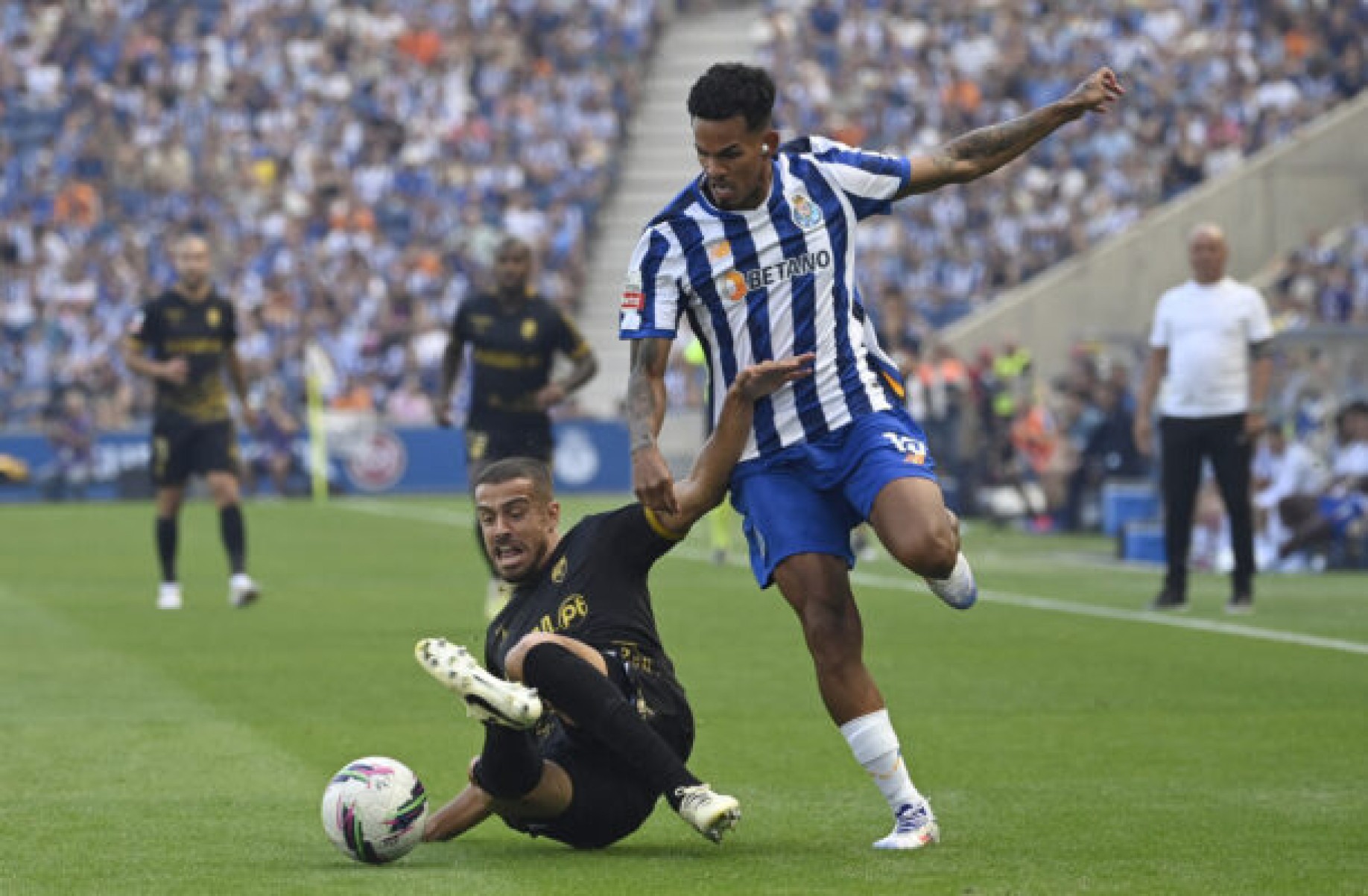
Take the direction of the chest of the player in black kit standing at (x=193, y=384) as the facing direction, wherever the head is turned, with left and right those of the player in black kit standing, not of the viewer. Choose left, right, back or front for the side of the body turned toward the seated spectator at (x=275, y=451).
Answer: back

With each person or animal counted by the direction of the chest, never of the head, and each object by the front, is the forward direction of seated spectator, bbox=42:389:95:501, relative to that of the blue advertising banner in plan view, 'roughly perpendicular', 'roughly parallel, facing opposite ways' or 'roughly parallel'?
roughly parallel

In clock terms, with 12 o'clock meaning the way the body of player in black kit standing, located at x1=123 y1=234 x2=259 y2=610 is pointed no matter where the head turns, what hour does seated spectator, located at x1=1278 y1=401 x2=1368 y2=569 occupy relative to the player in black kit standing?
The seated spectator is roughly at 9 o'clock from the player in black kit standing.

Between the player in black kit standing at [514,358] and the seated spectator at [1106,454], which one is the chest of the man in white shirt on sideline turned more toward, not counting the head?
the player in black kit standing

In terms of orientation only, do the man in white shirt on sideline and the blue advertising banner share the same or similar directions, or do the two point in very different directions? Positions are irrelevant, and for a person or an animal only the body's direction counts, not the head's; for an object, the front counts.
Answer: same or similar directions

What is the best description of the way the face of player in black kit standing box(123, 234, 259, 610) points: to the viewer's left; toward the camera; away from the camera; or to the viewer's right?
toward the camera

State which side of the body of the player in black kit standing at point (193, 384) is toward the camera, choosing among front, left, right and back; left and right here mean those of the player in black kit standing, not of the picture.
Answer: front

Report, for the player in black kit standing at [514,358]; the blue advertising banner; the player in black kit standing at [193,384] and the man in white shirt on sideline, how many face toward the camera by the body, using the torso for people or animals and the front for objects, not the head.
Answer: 4

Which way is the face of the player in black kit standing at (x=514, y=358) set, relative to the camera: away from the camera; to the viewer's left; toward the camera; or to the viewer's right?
toward the camera

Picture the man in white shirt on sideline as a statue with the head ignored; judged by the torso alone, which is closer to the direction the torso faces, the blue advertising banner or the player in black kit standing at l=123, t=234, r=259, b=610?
the player in black kit standing

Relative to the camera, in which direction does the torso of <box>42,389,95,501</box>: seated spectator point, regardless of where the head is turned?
toward the camera

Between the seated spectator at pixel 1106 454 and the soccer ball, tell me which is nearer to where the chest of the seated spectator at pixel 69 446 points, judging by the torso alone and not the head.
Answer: the soccer ball

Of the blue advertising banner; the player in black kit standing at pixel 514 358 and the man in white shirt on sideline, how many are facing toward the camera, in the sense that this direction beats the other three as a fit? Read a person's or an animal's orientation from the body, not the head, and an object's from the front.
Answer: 3

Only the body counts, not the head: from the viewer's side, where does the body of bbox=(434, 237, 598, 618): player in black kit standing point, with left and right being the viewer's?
facing the viewer

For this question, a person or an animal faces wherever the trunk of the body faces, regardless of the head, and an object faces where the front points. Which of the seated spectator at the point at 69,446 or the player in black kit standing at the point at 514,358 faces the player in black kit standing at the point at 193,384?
the seated spectator
